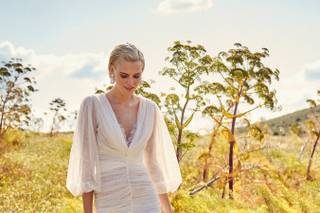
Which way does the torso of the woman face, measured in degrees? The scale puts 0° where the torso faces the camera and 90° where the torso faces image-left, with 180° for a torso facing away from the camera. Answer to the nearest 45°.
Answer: approximately 0°
